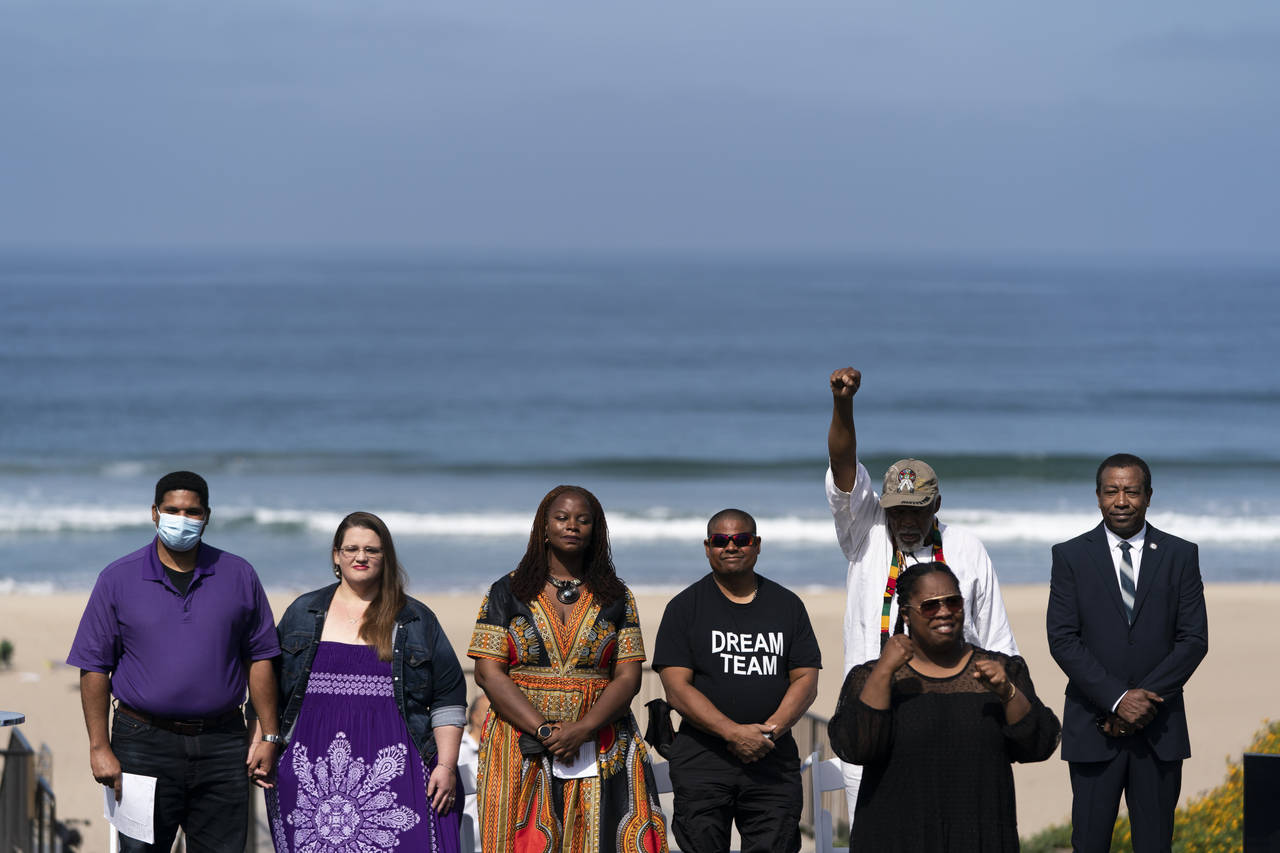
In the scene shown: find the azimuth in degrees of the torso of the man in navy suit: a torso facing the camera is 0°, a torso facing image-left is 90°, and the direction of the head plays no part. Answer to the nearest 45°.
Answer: approximately 0°

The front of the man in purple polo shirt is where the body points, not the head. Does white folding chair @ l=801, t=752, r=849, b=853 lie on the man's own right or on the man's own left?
on the man's own left

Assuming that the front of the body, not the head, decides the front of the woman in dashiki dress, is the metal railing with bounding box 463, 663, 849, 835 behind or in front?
behind
